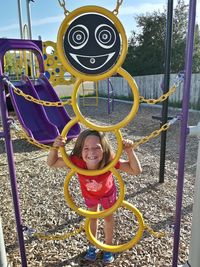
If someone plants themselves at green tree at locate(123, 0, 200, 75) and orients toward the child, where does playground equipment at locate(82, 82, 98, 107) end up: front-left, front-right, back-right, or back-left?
front-right

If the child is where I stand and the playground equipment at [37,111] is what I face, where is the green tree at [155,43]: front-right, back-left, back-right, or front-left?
front-right

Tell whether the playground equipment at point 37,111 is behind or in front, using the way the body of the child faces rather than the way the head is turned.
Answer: behind

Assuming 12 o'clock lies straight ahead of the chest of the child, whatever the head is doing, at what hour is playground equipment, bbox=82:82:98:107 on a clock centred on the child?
The playground equipment is roughly at 6 o'clock from the child.

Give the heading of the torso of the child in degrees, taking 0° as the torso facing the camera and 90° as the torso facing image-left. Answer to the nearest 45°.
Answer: approximately 0°

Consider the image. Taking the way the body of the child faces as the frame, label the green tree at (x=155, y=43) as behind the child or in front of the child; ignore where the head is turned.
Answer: behind

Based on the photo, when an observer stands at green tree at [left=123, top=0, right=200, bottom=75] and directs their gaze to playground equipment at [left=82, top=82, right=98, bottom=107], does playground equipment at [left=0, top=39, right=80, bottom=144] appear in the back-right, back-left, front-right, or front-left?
front-left
